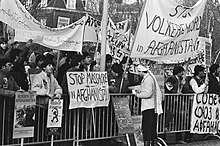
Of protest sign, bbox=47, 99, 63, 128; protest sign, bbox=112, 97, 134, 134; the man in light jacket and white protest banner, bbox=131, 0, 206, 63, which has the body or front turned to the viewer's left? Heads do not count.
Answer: the man in light jacket

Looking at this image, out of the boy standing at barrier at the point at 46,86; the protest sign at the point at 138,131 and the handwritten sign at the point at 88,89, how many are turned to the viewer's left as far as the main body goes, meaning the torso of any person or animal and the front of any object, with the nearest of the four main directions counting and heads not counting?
0

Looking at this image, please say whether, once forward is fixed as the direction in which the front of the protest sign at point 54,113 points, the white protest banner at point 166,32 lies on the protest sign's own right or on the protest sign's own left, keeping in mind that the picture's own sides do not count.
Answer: on the protest sign's own left

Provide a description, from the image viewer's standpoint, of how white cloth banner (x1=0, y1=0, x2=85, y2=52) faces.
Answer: facing the viewer

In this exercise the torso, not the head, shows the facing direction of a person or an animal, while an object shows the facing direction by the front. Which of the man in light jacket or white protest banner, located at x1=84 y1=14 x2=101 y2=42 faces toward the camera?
the white protest banner

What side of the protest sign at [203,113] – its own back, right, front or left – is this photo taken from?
front

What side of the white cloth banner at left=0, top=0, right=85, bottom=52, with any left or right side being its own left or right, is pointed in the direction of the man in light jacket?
left

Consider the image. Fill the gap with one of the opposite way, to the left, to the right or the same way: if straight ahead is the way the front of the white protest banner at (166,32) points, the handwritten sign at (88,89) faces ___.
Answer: the same way
